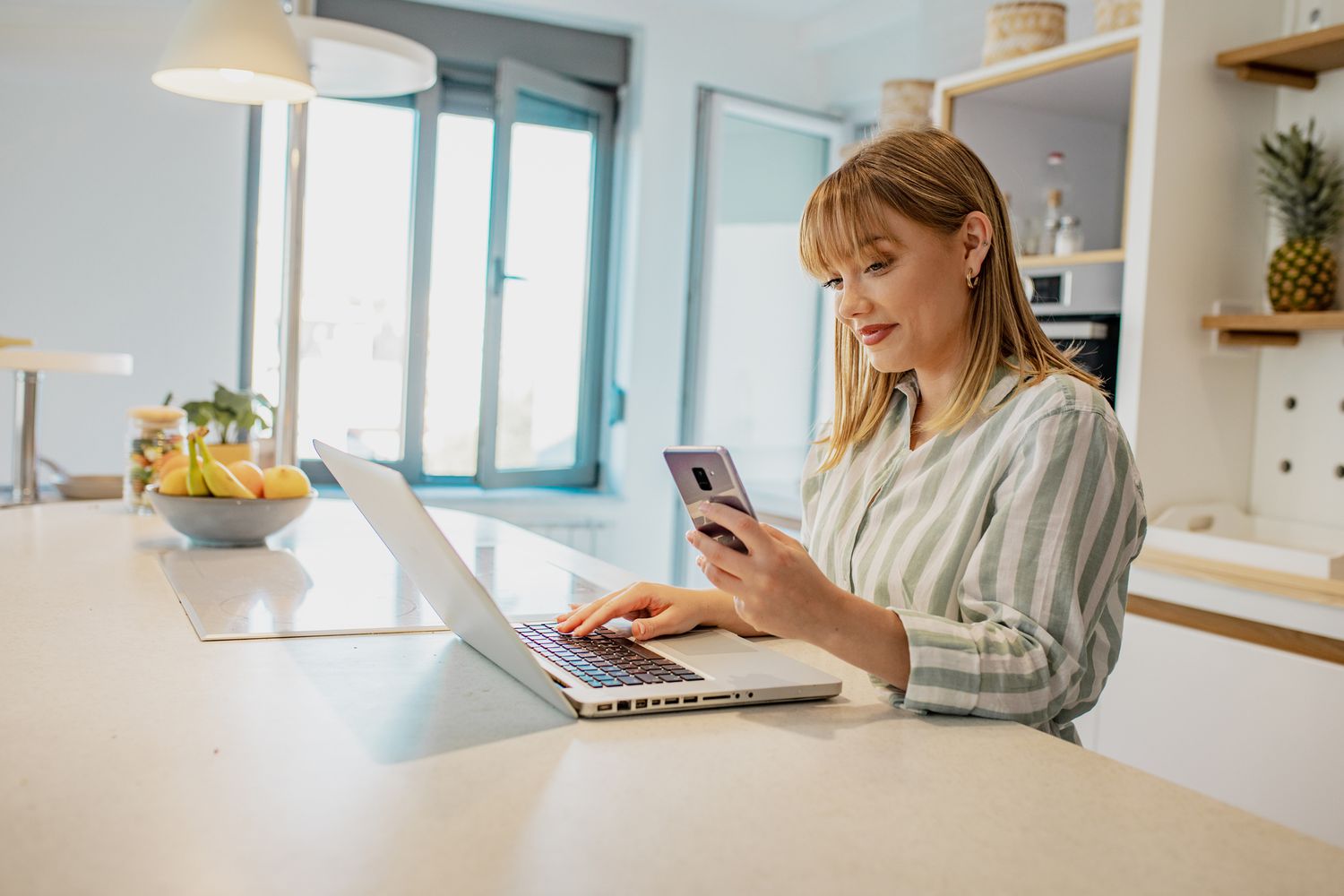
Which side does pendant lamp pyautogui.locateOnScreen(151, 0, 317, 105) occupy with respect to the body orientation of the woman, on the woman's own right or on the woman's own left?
on the woman's own right

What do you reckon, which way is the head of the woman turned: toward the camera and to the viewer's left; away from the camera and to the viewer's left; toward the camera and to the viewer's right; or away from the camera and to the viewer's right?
toward the camera and to the viewer's left

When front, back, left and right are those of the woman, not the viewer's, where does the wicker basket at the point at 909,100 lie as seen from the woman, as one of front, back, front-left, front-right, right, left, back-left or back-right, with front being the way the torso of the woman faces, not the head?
back-right

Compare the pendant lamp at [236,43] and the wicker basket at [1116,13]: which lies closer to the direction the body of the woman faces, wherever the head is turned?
the pendant lamp

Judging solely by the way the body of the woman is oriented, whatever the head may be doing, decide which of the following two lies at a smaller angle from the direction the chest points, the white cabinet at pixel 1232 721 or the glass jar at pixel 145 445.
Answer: the glass jar

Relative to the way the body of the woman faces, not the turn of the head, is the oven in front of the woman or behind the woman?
behind

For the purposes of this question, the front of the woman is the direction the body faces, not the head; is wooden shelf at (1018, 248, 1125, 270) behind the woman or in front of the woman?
behind

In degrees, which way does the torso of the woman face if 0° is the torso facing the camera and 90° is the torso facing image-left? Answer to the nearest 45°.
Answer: approximately 45°

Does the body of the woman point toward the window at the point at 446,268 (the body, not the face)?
no

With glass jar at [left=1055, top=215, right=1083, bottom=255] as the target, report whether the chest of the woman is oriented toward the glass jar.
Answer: no
